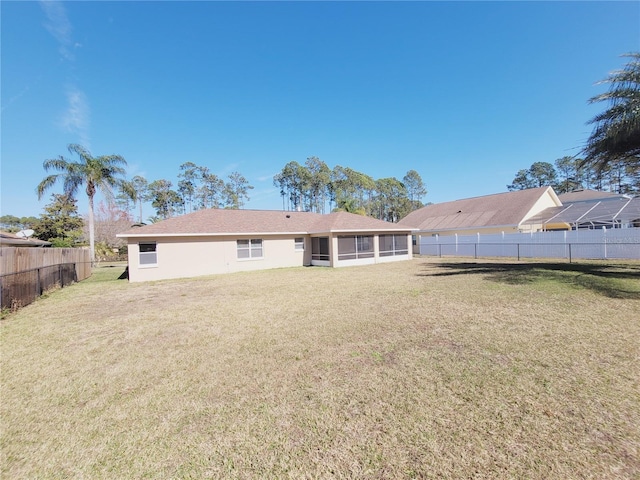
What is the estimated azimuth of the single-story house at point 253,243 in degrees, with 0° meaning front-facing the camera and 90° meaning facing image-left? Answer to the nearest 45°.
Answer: approximately 180°

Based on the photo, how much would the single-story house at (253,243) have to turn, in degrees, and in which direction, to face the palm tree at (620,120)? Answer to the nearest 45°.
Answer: approximately 135° to its right

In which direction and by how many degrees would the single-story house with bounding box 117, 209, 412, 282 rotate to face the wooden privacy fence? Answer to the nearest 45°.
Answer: approximately 135° to its left

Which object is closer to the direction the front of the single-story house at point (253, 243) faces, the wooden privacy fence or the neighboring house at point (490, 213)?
the neighboring house

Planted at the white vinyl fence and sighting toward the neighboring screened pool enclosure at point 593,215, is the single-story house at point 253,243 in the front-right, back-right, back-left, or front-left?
back-left

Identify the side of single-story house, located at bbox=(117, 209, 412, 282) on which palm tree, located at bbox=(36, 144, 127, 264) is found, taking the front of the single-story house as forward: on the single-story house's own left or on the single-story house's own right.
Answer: on the single-story house's own left

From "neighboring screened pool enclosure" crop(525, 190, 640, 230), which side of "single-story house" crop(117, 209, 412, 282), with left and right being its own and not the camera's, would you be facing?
right

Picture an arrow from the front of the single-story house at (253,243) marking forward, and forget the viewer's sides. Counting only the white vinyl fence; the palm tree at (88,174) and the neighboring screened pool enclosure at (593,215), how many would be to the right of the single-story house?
2

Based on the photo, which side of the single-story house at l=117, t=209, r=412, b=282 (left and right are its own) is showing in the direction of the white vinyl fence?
right

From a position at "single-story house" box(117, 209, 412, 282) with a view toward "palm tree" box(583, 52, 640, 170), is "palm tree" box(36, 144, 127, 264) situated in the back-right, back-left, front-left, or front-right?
back-right

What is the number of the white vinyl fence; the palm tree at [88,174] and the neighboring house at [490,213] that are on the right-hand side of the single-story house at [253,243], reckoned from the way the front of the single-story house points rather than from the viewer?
2

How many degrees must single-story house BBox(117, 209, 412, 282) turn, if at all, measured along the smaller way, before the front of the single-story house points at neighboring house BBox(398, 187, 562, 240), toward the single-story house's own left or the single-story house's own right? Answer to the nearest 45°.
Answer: approximately 90° to the single-story house's own right
